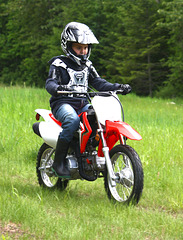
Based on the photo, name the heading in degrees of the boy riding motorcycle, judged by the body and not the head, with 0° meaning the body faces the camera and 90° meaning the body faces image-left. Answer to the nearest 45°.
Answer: approximately 315°
